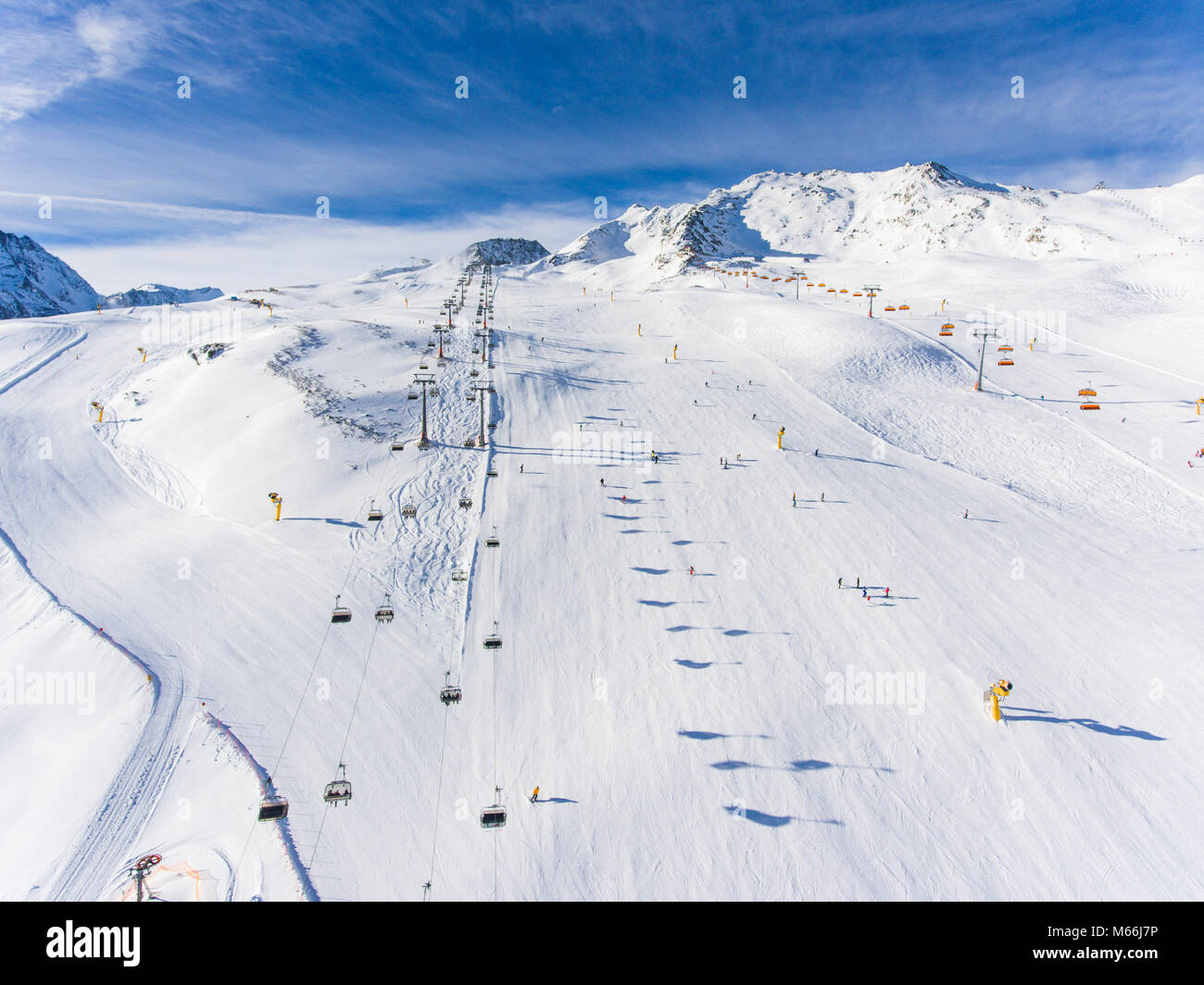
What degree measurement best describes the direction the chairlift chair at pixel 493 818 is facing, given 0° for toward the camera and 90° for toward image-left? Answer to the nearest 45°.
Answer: approximately 0°

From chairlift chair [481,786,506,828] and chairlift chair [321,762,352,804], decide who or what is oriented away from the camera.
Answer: chairlift chair [321,762,352,804]

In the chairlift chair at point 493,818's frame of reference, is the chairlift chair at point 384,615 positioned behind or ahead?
behind

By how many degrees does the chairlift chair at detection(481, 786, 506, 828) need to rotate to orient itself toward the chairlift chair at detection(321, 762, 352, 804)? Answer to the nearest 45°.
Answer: approximately 90° to its right

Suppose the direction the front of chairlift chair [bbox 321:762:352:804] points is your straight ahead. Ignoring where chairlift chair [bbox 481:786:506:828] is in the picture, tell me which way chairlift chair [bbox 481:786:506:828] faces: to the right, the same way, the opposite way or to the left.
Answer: the opposite way

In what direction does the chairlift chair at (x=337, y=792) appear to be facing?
away from the camera

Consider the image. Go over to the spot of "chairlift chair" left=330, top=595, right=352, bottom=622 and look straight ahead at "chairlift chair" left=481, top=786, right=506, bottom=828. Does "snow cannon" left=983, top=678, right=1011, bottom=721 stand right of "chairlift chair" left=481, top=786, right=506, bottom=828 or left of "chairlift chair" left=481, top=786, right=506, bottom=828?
left

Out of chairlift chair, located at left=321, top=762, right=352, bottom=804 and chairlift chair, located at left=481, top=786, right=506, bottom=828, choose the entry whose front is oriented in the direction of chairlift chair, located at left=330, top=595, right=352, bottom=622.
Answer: chairlift chair, located at left=321, top=762, right=352, bottom=804

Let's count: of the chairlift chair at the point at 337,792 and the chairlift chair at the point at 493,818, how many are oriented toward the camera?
1

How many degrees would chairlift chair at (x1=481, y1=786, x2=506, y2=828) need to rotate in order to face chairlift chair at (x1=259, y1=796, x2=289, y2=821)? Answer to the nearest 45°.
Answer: approximately 90° to its right

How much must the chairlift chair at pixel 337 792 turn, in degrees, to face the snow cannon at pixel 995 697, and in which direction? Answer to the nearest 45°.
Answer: approximately 90° to its right

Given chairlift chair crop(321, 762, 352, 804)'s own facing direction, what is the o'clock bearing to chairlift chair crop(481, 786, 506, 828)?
chairlift chair crop(481, 786, 506, 828) is roughly at 4 o'clock from chairlift chair crop(321, 762, 352, 804).
